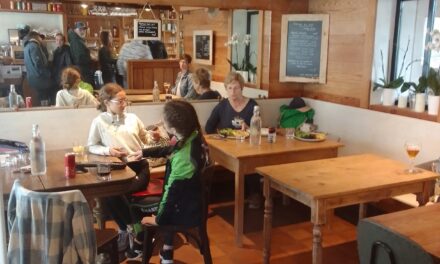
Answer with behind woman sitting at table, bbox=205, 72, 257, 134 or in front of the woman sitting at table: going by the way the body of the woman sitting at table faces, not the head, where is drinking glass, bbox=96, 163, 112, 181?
in front

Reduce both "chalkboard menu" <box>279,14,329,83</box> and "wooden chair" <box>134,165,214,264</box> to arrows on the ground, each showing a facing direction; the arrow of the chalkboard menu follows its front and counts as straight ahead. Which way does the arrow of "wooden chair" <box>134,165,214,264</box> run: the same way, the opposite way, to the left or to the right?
to the right

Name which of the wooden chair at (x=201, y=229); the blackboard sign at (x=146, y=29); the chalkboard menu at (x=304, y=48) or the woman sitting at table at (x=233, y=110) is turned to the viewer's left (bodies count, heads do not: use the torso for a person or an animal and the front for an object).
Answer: the wooden chair

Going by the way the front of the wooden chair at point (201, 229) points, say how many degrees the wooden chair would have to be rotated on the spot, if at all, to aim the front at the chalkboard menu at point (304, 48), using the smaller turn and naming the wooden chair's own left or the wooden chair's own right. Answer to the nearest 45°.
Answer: approximately 135° to the wooden chair's own right

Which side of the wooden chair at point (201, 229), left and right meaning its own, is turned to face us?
left

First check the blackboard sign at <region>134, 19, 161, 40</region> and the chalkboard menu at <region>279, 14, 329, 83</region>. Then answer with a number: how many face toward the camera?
2

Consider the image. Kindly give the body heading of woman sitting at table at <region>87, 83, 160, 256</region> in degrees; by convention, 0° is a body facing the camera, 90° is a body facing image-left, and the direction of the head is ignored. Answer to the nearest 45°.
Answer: approximately 315°

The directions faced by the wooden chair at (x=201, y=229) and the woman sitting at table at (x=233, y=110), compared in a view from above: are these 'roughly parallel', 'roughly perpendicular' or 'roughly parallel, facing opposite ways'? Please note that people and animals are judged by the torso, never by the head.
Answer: roughly perpendicular

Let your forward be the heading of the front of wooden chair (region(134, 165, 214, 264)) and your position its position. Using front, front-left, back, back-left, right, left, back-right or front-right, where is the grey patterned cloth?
front-left
